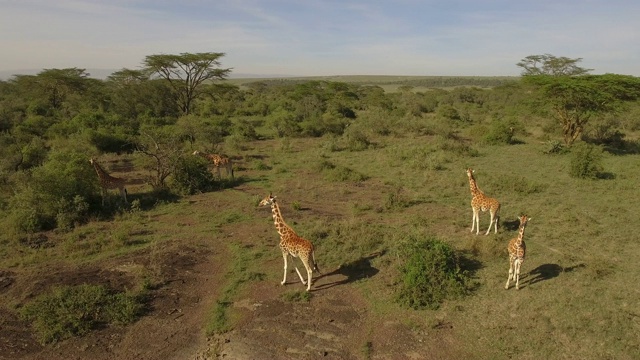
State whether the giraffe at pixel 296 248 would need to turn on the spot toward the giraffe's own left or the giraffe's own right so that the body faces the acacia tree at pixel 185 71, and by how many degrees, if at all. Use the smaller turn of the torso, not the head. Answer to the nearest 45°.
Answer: approximately 90° to the giraffe's own right

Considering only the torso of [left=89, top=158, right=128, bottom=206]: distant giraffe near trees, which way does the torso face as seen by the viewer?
to the viewer's left

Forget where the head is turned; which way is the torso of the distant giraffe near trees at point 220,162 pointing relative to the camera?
to the viewer's left

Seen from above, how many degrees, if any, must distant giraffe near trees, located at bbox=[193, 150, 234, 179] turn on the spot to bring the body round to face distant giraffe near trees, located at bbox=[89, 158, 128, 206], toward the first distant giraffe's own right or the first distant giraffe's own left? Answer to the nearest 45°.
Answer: approximately 45° to the first distant giraffe's own left

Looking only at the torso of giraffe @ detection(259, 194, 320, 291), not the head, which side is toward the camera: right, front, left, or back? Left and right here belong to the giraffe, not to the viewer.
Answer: left

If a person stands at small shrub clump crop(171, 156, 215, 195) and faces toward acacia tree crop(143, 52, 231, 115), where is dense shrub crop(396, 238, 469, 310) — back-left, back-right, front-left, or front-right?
back-right

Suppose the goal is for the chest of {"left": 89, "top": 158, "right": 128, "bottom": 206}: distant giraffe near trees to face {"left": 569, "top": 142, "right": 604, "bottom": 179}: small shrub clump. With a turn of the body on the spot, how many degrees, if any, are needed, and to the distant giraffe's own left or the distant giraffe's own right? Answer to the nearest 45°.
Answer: approximately 180°

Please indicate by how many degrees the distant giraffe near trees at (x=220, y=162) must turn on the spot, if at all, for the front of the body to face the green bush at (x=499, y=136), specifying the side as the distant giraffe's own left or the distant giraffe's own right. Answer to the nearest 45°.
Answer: approximately 180°
